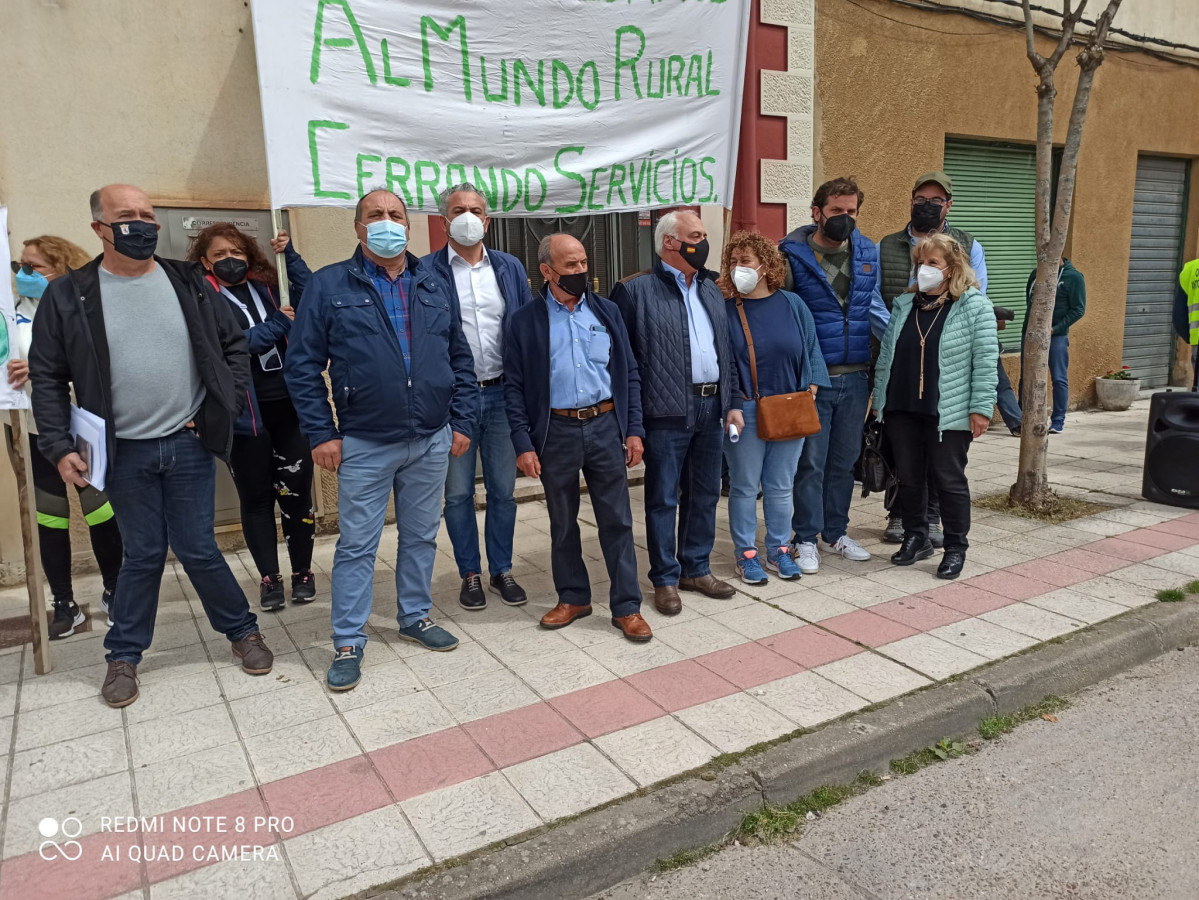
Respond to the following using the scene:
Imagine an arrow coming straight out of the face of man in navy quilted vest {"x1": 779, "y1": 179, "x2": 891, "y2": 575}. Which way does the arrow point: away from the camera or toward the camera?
toward the camera

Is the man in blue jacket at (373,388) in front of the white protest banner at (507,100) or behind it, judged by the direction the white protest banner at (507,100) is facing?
in front

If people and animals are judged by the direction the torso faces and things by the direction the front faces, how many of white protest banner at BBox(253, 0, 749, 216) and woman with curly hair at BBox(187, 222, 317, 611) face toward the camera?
2

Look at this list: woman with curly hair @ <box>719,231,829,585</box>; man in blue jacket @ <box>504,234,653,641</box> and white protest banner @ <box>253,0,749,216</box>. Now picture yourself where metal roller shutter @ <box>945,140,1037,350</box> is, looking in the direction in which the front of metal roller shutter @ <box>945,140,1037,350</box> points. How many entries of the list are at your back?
0

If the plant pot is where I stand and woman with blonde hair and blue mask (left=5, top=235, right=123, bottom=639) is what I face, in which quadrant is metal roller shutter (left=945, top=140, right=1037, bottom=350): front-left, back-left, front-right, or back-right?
front-right

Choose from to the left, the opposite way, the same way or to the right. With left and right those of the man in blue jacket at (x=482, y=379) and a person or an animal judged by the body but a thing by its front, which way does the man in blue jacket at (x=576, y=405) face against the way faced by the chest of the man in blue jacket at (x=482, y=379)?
the same way

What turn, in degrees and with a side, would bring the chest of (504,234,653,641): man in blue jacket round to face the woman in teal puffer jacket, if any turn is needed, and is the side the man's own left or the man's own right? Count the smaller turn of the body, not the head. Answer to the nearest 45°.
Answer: approximately 90° to the man's own left

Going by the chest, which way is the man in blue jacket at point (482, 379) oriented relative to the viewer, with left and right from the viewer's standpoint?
facing the viewer

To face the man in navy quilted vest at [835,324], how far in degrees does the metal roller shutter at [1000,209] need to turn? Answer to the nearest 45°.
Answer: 0° — it already faces them

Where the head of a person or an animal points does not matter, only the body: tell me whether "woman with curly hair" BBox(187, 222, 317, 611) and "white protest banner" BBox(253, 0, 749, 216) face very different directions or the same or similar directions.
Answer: same or similar directions

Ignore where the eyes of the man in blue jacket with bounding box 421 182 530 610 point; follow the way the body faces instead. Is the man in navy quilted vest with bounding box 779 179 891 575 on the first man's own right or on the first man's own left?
on the first man's own left

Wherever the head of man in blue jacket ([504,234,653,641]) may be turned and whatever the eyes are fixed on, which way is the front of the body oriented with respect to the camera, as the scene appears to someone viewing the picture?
toward the camera

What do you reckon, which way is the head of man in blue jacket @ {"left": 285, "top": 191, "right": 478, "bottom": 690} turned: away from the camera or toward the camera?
toward the camera

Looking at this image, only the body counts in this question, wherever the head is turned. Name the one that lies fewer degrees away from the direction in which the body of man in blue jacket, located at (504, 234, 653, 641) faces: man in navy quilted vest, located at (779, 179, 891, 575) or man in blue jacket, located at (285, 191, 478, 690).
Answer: the man in blue jacket

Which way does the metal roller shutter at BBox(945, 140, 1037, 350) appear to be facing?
toward the camera

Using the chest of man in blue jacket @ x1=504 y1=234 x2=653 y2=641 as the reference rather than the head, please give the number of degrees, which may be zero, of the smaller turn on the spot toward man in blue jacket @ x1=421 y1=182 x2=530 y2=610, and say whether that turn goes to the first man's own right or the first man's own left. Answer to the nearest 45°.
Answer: approximately 135° to the first man's own right

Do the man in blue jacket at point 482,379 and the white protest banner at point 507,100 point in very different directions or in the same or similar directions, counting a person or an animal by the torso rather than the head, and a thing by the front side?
same or similar directions

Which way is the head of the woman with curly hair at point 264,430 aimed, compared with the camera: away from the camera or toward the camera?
toward the camera
